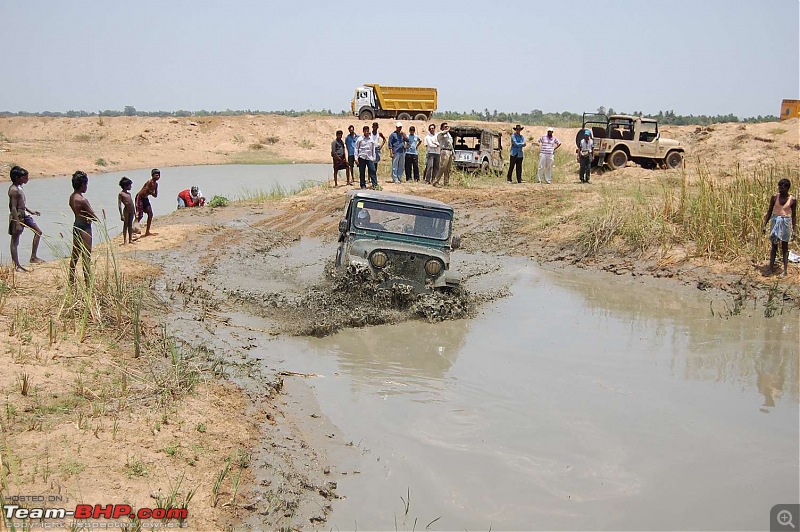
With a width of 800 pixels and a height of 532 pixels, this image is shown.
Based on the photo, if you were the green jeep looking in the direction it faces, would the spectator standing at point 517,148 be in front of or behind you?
behind

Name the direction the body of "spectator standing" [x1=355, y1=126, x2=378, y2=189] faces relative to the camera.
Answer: toward the camera

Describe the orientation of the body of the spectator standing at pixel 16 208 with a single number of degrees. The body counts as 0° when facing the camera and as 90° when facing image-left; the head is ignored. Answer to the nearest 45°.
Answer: approximately 270°

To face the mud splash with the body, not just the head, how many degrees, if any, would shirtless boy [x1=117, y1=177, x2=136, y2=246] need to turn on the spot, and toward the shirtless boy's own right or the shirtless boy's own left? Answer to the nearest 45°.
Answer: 0° — they already face it

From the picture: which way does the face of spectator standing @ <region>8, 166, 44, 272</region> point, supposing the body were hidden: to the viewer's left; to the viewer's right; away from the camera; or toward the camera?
to the viewer's right

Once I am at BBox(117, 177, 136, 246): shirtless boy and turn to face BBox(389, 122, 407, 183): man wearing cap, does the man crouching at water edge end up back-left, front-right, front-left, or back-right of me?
front-left

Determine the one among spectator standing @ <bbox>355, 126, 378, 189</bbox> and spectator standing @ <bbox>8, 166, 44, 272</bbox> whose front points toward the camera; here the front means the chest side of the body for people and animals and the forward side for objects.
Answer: spectator standing @ <bbox>355, 126, 378, 189</bbox>

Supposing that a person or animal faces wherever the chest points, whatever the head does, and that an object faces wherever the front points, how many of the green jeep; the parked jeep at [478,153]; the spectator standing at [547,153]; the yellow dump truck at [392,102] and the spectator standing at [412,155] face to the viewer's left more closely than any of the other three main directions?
1

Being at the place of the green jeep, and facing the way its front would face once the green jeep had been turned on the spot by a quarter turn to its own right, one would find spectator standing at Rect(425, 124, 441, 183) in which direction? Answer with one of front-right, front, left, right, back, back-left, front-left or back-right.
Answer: right

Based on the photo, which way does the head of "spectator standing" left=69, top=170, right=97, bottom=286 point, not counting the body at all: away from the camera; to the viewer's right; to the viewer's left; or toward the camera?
to the viewer's right

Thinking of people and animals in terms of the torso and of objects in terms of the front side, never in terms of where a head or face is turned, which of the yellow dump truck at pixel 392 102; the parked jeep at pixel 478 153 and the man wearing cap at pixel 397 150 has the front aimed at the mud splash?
the man wearing cap

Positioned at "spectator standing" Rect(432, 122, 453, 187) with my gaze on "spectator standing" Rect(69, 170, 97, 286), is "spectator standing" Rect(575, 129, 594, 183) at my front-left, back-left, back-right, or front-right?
back-left

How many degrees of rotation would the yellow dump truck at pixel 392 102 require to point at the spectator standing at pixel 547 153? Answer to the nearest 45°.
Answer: approximately 90° to its left

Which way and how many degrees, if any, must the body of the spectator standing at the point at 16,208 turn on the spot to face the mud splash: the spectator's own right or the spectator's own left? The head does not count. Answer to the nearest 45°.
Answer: approximately 45° to the spectator's own right
